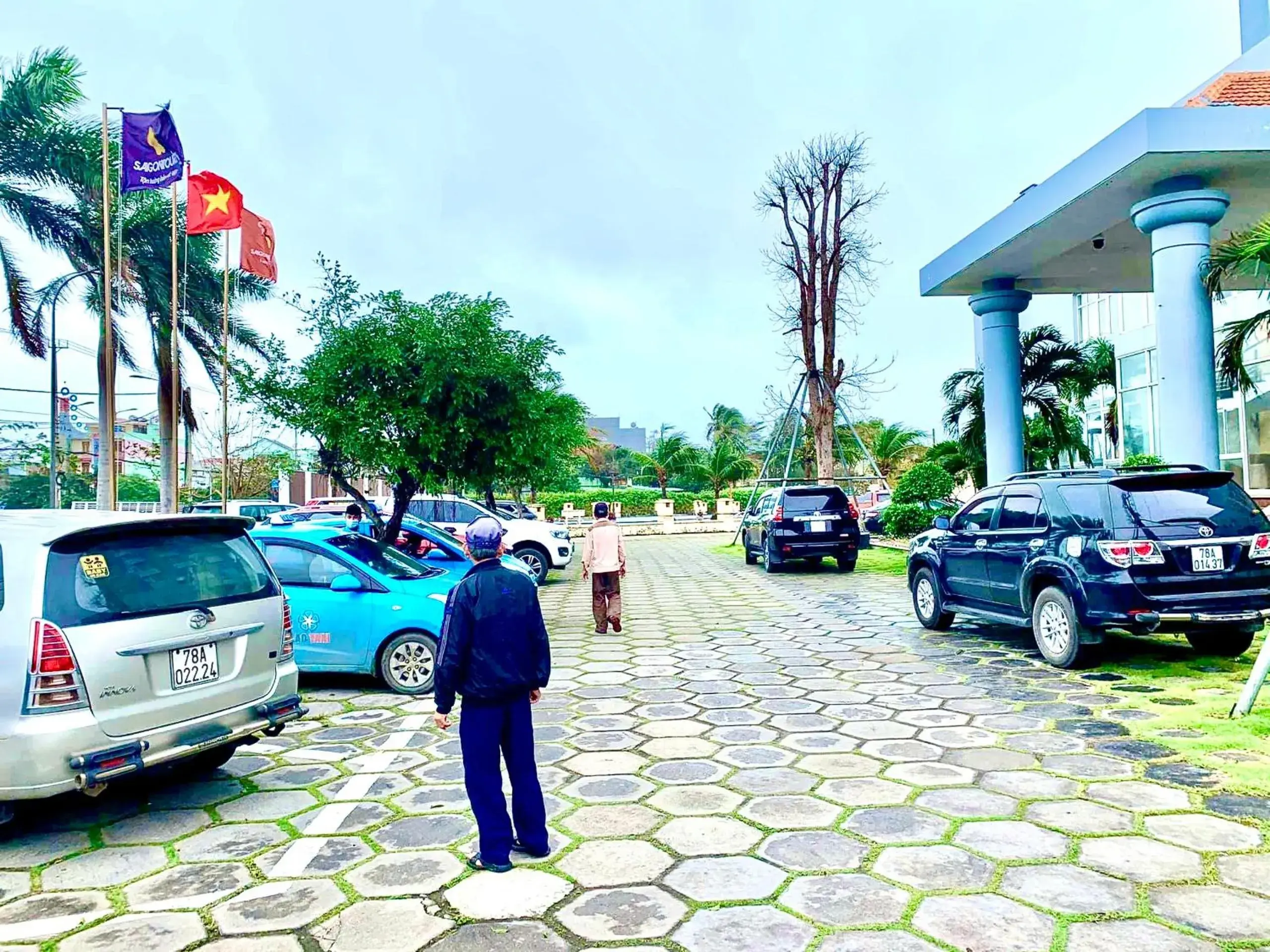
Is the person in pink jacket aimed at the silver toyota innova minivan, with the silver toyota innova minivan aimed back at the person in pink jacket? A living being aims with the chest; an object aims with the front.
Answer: no

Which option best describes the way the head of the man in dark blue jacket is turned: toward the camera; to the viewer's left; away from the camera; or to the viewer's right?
away from the camera

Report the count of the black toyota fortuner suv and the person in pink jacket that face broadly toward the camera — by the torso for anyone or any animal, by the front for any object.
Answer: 0

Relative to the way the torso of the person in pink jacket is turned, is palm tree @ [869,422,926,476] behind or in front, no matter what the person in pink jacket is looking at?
in front

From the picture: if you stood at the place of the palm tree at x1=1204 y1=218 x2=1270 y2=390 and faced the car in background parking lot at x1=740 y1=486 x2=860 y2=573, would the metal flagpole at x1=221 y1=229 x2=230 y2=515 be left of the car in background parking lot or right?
left

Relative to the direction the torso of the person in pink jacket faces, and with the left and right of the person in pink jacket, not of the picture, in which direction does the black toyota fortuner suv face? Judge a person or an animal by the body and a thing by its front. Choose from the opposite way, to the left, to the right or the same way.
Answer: the same way

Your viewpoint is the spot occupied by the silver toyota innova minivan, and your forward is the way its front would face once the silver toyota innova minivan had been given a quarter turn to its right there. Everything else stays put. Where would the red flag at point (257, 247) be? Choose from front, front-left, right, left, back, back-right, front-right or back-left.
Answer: front-left

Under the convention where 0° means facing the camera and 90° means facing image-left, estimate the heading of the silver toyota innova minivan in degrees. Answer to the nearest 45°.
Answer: approximately 135°

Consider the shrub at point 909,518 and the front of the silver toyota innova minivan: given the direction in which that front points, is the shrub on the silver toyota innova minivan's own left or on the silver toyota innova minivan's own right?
on the silver toyota innova minivan's own right

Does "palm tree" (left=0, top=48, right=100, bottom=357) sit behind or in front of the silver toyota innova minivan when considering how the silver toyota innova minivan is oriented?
in front

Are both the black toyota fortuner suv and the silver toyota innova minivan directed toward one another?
no

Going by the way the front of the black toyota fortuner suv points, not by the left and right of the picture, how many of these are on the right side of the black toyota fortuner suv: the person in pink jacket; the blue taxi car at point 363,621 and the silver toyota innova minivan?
0

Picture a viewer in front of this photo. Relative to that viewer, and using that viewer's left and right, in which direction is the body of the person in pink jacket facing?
facing away from the viewer

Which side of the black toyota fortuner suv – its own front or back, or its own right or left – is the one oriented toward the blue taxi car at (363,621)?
left

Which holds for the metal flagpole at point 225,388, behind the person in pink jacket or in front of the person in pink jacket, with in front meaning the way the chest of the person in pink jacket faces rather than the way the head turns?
in front

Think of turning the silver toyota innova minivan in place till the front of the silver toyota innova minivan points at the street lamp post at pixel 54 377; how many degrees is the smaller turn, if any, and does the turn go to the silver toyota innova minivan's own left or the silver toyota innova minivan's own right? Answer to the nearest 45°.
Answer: approximately 45° to the silver toyota innova minivan's own right

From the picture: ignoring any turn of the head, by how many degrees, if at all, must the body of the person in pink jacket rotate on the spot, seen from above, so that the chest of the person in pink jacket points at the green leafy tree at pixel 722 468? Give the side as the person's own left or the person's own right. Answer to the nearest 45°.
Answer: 0° — they already face it

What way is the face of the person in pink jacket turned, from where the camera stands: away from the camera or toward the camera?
away from the camera

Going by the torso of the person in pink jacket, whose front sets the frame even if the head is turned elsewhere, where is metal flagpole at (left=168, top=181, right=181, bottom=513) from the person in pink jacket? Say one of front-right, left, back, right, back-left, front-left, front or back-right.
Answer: front-left
